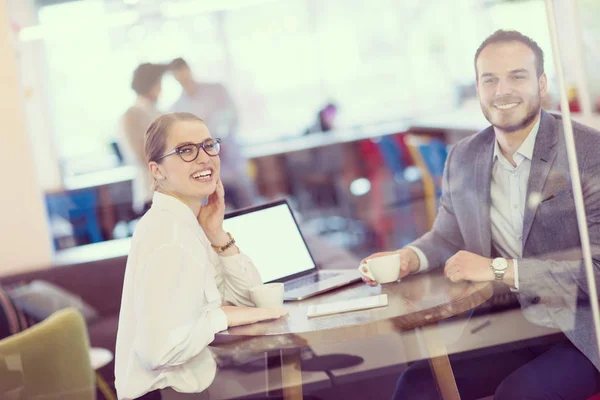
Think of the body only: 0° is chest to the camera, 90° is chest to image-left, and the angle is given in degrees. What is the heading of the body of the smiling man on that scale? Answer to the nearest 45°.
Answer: approximately 45°

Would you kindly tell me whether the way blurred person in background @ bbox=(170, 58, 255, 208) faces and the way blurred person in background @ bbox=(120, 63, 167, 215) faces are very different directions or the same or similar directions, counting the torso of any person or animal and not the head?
very different directions

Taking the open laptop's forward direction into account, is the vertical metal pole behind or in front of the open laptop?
in front

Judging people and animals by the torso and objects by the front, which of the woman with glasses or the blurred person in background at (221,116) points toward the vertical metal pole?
the woman with glasses

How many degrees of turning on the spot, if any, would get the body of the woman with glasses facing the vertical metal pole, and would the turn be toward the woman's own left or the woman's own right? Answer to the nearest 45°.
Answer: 0° — they already face it

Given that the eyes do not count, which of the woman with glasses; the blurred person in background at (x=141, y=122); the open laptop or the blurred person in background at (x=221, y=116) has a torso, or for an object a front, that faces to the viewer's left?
the blurred person in background at (x=221, y=116)

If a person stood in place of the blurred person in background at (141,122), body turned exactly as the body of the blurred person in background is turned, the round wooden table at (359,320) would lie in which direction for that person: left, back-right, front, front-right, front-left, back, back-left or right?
front-right

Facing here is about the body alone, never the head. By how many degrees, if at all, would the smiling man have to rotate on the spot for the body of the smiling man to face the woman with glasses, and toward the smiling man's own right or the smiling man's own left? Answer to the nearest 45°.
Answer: approximately 45° to the smiling man's own right

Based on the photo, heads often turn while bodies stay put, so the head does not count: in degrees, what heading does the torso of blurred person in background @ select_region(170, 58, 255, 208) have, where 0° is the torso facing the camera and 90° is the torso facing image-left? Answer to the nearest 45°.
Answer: approximately 90°

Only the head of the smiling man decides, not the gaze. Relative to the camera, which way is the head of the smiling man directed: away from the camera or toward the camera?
toward the camera

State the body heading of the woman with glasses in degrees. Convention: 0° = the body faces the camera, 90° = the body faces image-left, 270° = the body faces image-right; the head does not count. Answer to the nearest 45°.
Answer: approximately 270°

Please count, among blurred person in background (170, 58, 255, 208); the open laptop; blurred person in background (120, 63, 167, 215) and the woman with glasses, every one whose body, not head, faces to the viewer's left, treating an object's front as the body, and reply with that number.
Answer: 1

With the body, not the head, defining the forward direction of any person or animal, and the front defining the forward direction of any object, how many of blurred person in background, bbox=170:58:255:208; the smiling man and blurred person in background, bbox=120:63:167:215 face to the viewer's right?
1
